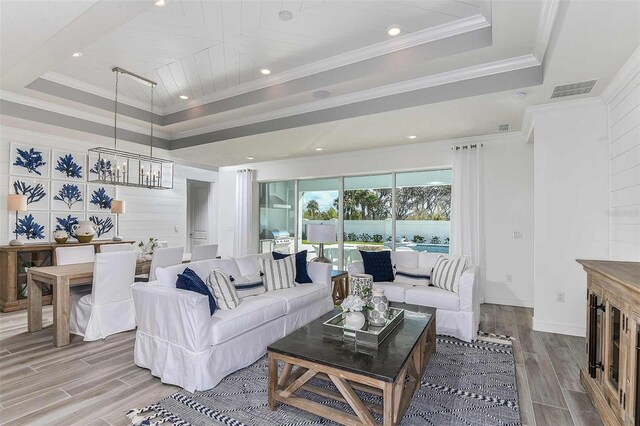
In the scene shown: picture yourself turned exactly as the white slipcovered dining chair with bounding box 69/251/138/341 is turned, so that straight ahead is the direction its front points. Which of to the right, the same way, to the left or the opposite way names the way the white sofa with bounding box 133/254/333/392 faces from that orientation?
the opposite way

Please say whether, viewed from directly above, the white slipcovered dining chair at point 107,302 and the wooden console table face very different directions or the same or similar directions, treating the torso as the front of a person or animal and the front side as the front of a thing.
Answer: very different directions

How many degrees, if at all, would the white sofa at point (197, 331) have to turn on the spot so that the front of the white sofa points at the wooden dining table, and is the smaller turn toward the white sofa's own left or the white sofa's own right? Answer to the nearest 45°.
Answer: approximately 180°

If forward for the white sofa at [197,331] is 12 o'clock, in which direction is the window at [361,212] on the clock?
The window is roughly at 9 o'clock from the white sofa.

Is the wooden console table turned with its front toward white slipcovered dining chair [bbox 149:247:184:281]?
yes

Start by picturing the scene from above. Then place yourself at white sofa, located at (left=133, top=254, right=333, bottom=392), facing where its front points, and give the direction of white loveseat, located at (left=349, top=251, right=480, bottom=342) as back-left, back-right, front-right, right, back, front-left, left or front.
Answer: front-left

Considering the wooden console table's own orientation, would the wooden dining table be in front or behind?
in front

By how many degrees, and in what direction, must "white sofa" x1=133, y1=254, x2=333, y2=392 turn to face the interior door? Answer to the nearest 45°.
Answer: approximately 135° to its left

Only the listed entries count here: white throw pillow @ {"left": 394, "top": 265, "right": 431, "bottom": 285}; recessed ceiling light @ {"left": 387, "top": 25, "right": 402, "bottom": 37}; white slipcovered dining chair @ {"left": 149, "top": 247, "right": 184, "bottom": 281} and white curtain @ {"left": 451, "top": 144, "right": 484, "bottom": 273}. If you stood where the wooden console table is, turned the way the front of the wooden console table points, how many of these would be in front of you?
4

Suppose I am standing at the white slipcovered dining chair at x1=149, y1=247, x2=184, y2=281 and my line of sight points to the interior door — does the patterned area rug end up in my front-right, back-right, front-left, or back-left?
back-right

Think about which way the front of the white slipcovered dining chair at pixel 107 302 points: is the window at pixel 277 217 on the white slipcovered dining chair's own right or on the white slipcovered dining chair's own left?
on the white slipcovered dining chair's own right

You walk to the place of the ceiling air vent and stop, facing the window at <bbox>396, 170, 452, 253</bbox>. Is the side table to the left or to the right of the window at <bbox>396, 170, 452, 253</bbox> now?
left

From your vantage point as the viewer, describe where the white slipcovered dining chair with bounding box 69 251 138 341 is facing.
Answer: facing away from the viewer and to the left of the viewer
